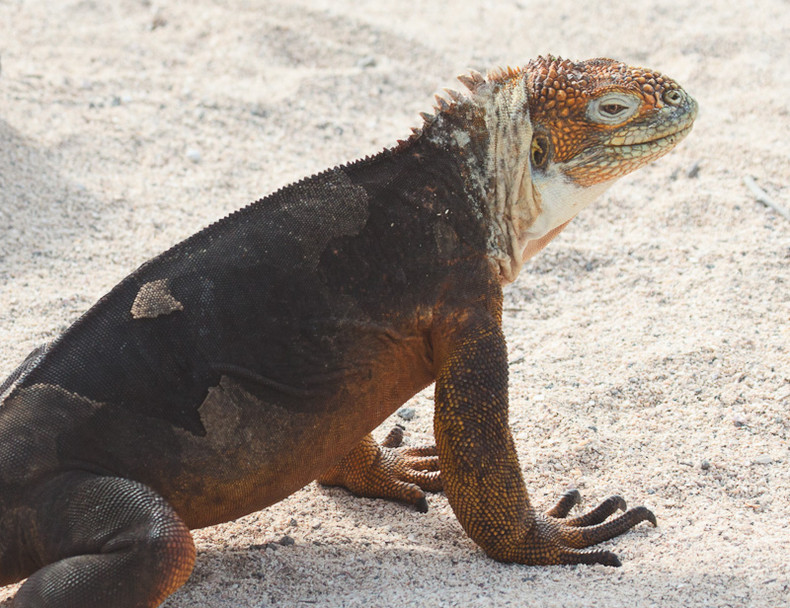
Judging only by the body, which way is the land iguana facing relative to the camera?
to the viewer's right
